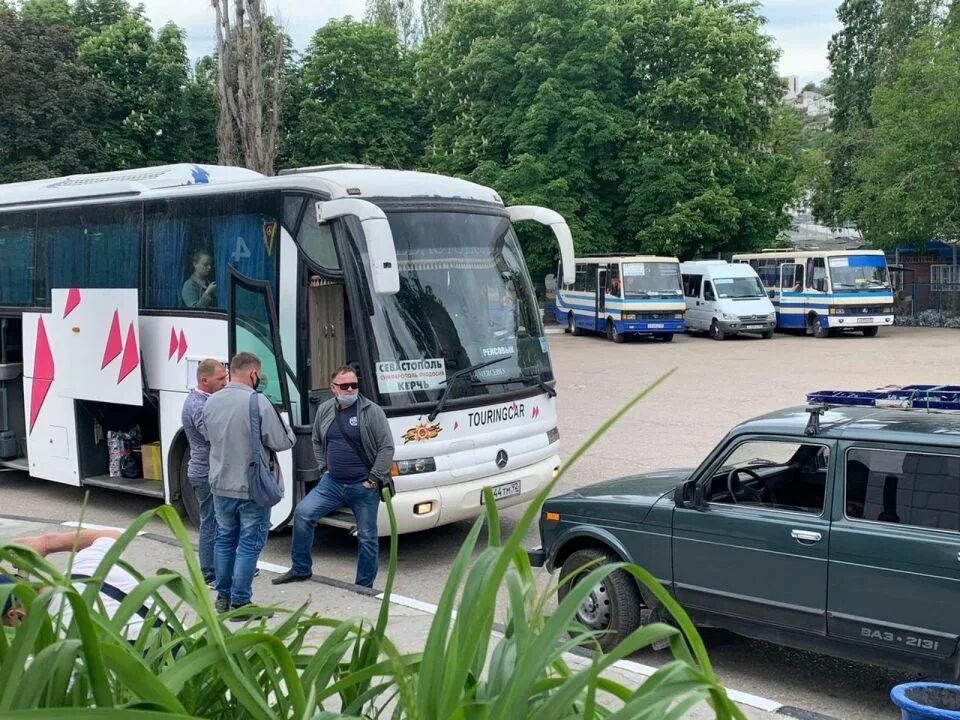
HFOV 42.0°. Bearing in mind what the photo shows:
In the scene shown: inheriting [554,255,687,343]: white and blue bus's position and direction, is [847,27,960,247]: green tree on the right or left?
on its left

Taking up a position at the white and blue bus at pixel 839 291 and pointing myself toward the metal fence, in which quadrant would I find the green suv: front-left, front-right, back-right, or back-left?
back-right

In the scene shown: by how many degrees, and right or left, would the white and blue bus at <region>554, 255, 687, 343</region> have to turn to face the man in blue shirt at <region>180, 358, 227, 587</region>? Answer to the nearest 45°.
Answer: approximately 45° to its right

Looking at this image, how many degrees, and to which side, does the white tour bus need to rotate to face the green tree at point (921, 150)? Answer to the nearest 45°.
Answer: approximately 90° to its left

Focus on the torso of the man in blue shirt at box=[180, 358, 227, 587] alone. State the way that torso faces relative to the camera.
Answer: to the viewer's right
